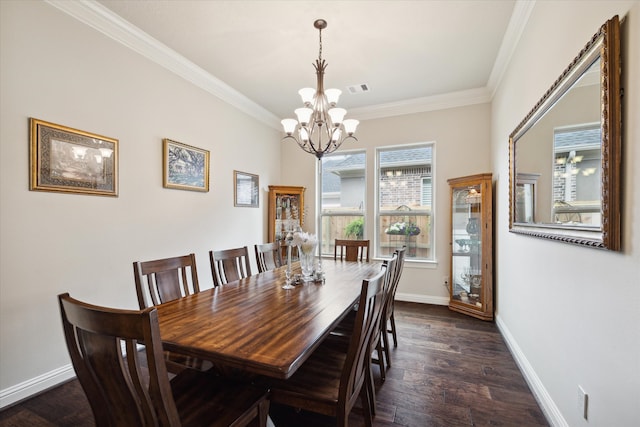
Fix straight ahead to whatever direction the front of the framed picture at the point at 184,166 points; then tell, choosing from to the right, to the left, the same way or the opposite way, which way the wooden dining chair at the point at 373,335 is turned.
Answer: the opposite way

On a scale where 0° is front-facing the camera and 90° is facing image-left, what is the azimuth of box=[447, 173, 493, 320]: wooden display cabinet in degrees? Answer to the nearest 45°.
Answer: approximately 45°

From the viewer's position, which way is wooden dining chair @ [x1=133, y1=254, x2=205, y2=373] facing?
facing the viewer and to the right of the viewer

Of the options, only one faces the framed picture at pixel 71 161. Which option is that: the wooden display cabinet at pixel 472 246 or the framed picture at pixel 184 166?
the wooden display cabinet

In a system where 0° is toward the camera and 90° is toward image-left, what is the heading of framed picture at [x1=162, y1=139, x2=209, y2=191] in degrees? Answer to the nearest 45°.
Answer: approximately 315°

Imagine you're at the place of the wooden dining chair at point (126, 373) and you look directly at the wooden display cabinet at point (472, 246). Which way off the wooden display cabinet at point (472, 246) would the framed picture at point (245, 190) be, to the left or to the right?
left

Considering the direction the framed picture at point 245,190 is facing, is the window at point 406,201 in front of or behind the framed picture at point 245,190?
in front

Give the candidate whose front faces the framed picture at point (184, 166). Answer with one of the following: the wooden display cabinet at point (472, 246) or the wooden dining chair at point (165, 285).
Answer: the wooden display cabinet

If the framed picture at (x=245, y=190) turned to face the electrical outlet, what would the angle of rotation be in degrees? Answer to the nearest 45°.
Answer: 0° — it already faces it

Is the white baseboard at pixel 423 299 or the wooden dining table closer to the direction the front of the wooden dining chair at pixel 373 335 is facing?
the wooden dining table

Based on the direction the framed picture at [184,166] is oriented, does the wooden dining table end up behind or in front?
in front

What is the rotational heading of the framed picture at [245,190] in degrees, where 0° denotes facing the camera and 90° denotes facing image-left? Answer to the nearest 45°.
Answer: approximately 315°

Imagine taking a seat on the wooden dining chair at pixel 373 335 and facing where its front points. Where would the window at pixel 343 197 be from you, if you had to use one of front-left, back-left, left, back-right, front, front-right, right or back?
right

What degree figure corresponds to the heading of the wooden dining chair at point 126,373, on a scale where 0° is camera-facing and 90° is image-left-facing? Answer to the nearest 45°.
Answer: approximately 225°
